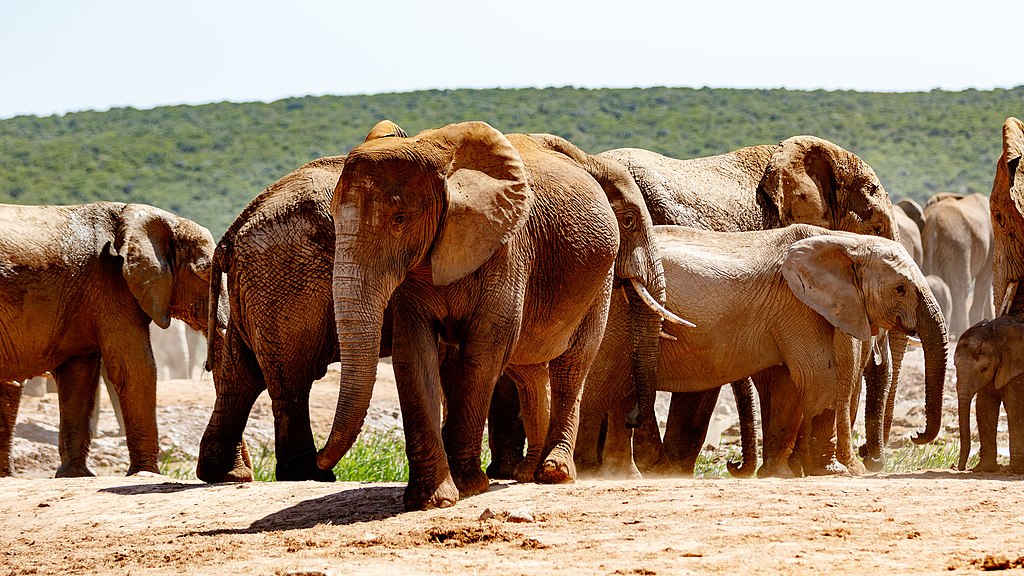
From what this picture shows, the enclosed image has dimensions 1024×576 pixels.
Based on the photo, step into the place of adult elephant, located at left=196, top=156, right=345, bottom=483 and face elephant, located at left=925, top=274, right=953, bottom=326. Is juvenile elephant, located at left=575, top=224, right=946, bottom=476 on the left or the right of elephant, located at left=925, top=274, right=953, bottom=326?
right

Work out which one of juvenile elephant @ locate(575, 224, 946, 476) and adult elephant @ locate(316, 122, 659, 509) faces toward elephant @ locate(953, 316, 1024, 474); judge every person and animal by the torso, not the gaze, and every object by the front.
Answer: the juvenile elephant

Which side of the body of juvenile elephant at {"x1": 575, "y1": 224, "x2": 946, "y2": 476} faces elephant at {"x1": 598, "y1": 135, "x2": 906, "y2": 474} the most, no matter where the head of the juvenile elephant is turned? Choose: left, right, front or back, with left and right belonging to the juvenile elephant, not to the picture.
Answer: left

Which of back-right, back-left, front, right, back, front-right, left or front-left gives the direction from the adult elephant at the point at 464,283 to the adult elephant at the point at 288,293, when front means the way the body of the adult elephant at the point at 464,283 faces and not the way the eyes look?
right

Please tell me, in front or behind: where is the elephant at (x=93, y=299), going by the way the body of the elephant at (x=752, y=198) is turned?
behind

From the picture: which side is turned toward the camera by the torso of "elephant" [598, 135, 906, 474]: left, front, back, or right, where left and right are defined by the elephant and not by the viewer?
right

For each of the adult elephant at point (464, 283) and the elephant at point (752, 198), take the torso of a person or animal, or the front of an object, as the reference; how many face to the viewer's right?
1

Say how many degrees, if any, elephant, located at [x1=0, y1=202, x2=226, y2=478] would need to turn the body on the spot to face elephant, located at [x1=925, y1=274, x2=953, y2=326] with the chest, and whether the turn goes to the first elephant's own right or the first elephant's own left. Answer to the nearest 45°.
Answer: approximately 45° to the first elephant's own left

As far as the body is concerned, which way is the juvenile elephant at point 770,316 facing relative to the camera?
to the viewer's right

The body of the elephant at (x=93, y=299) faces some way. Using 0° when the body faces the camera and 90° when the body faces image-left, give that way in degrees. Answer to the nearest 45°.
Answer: approximately 270°

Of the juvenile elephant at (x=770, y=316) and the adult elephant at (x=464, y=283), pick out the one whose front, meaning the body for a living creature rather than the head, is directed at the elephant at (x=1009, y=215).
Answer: the juvenile elephant

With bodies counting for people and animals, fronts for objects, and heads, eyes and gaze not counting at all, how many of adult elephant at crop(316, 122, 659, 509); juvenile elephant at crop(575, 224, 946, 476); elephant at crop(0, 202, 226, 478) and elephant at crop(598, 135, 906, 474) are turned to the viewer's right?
3

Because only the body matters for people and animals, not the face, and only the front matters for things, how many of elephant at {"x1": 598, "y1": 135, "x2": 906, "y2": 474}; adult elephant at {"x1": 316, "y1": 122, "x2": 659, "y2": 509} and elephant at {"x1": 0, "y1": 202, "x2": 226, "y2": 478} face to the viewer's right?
2
